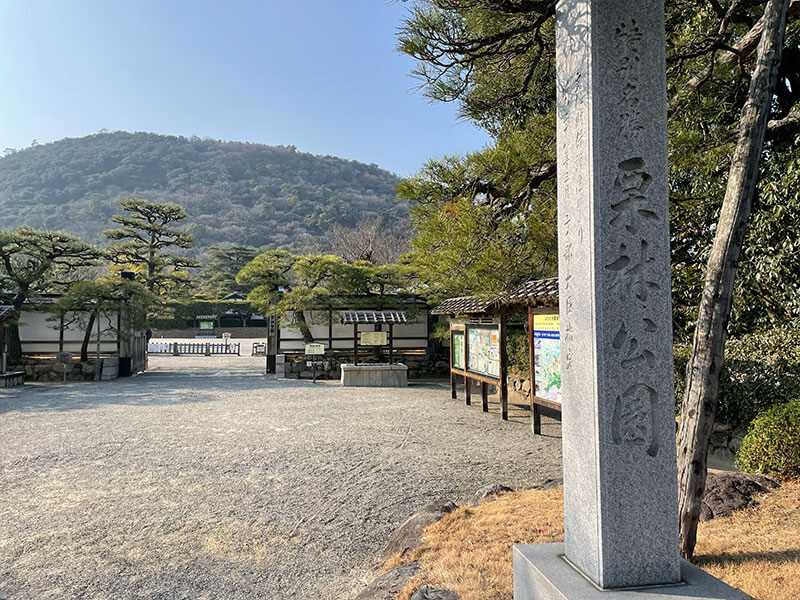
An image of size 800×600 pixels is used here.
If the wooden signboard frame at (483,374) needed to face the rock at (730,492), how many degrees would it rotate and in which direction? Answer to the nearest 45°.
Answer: approximately 45° to its left

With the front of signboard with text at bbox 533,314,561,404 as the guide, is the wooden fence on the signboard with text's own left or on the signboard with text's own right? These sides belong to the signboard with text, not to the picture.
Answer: on the signboard with text's own right

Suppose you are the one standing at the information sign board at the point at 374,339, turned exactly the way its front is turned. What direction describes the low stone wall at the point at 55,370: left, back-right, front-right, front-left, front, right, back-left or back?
right

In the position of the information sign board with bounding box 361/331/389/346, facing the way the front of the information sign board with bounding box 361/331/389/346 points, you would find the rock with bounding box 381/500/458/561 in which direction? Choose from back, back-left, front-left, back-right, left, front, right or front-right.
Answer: front

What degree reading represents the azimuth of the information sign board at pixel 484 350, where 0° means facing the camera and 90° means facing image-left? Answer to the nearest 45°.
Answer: approximately 45°

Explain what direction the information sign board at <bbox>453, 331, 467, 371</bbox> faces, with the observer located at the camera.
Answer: facing the viewer and to the left of the viewer

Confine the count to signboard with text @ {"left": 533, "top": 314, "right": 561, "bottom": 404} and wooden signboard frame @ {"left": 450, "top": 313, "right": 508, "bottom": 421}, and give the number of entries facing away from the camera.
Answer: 0

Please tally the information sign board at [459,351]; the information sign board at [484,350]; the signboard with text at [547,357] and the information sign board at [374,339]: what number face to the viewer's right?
0

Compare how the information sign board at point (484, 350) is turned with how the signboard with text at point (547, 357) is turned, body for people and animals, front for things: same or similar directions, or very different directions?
same or similar directions

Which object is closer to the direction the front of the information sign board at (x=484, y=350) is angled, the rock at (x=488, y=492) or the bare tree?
the rock

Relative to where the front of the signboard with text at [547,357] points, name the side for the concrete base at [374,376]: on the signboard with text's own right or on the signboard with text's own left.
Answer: on the signboard with text's own right

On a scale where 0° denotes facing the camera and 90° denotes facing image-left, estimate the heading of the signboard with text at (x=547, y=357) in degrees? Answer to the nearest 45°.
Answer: approximately 45°

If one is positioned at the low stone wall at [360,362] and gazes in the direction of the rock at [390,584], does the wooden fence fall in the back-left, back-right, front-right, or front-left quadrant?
back-right

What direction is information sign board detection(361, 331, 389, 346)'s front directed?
toward the camera

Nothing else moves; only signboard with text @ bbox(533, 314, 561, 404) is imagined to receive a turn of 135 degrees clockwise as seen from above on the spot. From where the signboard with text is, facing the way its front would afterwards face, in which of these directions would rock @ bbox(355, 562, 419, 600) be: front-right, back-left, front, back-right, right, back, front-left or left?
back
